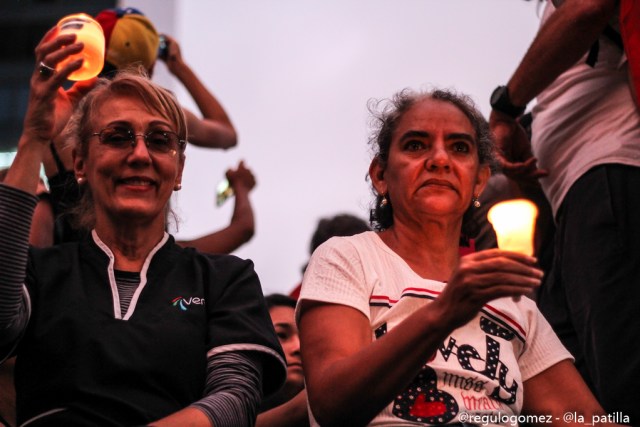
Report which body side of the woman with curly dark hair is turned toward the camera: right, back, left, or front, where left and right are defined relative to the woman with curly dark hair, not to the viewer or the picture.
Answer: front

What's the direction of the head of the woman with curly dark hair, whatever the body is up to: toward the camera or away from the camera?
toward the camera

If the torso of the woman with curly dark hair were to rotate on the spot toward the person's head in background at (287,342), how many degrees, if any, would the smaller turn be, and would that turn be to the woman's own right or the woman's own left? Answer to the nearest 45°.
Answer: approximately 135° to the woman's own right
